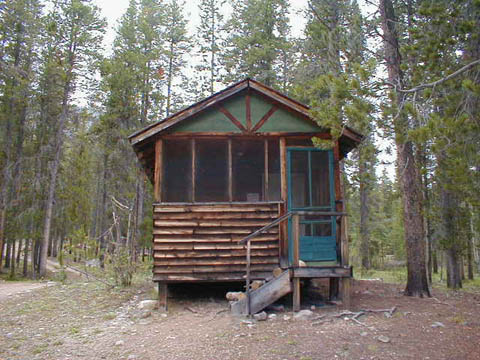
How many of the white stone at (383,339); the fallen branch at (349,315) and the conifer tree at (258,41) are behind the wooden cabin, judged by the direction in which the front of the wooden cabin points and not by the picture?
1

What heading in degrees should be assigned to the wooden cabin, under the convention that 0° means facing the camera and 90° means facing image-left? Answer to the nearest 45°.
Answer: approximately 0°

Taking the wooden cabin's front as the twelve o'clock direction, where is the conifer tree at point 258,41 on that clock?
The conifer tree is roughly at 6 o'clock from the wooden cabin.

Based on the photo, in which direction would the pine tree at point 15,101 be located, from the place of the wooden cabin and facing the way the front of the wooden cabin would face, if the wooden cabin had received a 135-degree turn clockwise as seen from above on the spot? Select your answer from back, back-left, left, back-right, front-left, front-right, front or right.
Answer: front

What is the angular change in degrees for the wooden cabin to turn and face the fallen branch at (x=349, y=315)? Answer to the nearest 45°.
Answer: approximately 45° to its left

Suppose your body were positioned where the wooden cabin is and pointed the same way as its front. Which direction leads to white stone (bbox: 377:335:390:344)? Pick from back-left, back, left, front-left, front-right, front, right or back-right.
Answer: front-left
